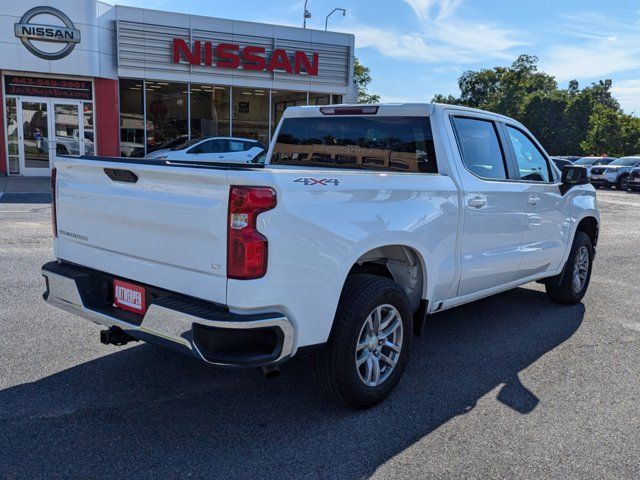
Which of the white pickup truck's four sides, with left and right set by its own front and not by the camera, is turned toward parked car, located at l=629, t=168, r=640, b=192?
front

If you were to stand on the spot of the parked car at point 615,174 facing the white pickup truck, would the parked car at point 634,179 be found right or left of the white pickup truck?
left

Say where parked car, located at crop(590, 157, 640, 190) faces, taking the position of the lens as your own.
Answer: facing the viewer and to the left of the viewer

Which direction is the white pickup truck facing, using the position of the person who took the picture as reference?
facing away from the viewer and to the right of the viewer

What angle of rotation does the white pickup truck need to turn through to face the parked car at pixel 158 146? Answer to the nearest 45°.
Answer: approximately 45° to its left

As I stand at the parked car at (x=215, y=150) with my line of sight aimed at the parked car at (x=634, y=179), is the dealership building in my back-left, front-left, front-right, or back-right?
back-left

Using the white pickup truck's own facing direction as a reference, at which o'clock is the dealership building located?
The dealership building is roughly at 10 o'clock from the white pickup truck.

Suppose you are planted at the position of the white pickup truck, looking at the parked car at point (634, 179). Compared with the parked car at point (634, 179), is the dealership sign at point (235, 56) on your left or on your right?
left

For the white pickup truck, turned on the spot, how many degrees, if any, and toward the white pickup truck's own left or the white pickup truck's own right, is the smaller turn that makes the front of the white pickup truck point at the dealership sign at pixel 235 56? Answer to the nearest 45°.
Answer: approximately 45° to the white pickup truck's own left

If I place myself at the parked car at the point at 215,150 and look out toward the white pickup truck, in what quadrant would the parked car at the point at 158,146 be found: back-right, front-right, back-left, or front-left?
back-right
